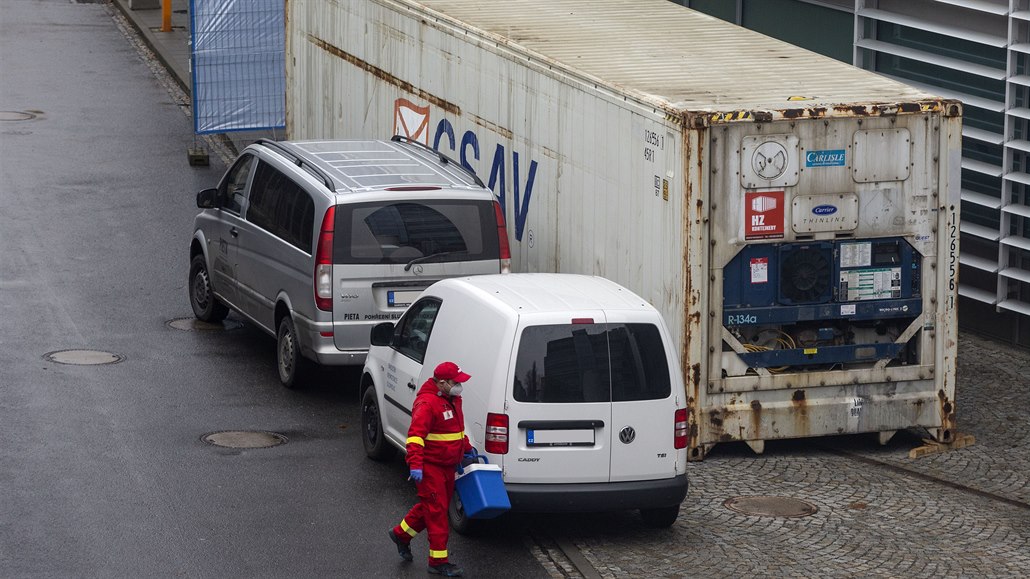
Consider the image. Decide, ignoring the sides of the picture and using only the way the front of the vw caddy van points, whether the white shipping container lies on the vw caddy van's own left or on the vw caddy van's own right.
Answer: on the vw caddy van's own right

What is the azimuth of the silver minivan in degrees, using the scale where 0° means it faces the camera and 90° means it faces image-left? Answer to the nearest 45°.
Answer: approximately 135°

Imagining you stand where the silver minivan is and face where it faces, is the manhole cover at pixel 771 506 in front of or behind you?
behind

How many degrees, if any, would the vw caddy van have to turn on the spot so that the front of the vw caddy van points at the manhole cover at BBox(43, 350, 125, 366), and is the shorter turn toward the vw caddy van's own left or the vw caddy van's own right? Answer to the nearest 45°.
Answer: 0° — it already faces it

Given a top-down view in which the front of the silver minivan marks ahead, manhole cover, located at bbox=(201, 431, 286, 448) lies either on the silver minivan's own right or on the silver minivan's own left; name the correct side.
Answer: on the silver minivan's own left

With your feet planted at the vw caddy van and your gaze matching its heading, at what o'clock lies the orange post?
The orange post is roughly at 1 o'clock from the vw caddy van.

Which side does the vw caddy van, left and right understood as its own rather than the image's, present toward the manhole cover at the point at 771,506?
right

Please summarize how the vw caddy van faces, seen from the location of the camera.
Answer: facing away from the viewer and to the left of the viewer

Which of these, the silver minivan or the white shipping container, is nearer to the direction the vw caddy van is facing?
the silver minivan

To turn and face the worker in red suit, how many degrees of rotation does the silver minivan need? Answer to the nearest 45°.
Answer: approximately 135° to its left
